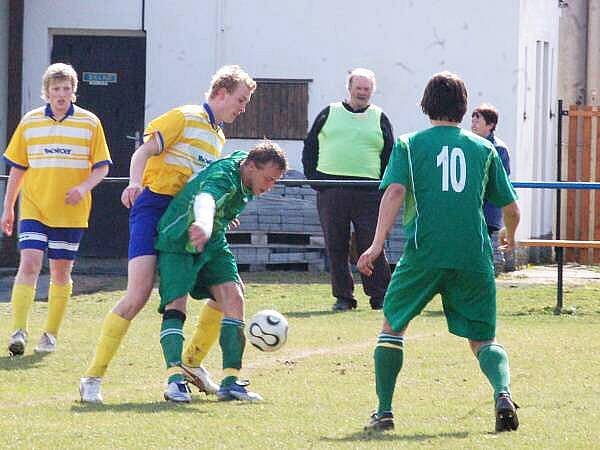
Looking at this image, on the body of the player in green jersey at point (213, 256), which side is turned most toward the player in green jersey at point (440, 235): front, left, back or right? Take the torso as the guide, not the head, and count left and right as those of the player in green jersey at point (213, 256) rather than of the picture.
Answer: front

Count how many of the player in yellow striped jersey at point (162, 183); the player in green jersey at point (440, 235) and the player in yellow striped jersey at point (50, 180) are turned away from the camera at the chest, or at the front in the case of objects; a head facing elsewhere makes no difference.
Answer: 1

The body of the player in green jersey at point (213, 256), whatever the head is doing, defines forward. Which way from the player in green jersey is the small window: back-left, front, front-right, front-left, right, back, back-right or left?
back-left

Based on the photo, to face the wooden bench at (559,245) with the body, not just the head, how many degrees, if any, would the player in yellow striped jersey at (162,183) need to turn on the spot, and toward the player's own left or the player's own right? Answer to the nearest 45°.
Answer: approximately 90° to the player's own left

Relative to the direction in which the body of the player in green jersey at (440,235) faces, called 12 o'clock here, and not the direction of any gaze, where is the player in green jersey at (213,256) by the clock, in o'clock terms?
the player in green jersey at (213,256) is roughly at 10 o'clock from the player in green jersey at (440,235).

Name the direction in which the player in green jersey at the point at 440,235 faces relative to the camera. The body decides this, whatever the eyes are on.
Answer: away from the camera

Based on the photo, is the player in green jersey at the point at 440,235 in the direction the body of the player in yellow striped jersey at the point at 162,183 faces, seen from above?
yes

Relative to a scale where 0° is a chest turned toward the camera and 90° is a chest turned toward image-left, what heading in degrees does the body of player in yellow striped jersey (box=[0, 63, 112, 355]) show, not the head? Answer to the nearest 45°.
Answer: approximately 0°

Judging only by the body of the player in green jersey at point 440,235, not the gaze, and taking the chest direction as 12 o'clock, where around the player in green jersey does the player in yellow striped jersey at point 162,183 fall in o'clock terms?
The player in yellow striped jersey is roughly at 10 o'clock from the player in green jersey.

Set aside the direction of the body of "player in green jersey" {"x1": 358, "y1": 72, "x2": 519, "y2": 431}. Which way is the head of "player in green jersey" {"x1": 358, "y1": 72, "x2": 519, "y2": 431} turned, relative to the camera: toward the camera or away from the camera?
away from the camera

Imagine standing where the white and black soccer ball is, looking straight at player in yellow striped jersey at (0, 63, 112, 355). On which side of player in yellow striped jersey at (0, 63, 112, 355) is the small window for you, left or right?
right

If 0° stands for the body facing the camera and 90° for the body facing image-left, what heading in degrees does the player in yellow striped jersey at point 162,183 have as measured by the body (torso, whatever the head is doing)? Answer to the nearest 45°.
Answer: approximately 315°

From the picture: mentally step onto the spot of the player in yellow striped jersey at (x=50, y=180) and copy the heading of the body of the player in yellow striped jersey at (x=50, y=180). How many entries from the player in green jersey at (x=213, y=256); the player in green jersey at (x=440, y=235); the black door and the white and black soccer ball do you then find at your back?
1

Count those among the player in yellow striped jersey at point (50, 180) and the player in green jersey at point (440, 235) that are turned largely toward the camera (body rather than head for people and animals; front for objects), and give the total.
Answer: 1

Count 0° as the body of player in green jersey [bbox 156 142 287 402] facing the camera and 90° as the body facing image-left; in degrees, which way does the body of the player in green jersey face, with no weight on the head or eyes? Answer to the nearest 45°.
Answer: approximately 315°
